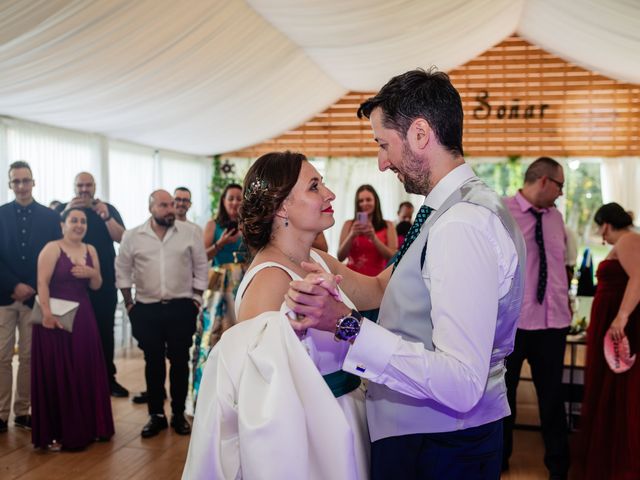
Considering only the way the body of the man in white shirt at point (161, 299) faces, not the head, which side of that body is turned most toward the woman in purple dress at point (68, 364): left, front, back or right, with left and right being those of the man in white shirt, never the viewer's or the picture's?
right

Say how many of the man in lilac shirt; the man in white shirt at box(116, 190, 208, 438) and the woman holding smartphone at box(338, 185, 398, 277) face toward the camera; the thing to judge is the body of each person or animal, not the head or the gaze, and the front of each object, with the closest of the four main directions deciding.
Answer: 3

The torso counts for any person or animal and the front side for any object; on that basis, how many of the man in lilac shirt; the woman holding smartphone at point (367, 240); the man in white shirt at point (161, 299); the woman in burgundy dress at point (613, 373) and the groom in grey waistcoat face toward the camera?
3

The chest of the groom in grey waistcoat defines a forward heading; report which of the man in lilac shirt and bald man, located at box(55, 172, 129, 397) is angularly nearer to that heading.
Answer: the bald man

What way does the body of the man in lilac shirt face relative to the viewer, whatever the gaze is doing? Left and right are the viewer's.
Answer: facing the viewer

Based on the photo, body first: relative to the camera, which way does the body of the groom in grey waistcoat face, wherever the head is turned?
to the viewer's left

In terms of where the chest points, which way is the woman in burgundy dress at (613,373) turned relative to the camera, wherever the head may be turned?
to the viewer's left

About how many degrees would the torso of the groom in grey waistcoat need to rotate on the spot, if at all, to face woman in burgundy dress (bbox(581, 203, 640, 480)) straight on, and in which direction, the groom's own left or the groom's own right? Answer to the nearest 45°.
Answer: approximately 135° to the groom's own right

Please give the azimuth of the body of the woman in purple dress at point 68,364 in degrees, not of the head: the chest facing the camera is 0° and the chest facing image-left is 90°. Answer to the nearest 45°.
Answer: approximately 315°

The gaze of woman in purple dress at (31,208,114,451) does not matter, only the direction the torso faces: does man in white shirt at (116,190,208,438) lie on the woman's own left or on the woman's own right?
on the woman's own left

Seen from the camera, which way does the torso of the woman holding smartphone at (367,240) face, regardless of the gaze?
toward the camera
